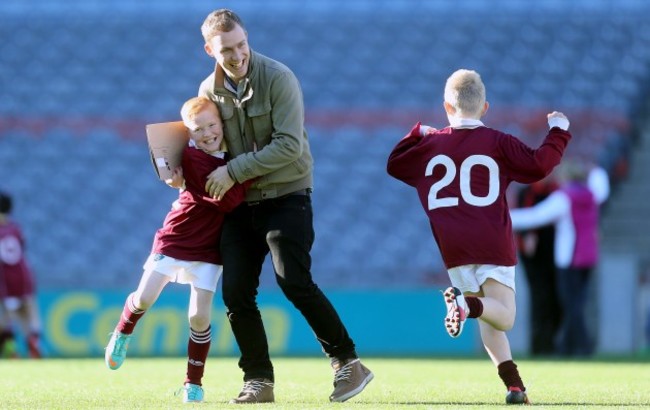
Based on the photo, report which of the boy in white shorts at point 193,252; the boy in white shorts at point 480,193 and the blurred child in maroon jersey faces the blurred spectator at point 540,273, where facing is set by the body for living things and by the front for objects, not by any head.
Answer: the boy in white shorts at point 480,193

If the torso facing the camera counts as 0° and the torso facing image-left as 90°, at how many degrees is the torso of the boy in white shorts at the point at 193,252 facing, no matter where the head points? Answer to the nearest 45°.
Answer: approximately 0°

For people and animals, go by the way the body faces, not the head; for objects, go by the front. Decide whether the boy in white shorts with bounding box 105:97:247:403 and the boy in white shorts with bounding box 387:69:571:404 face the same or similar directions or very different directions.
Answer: very different directions

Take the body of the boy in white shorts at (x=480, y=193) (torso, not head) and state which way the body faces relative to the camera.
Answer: away from the camera

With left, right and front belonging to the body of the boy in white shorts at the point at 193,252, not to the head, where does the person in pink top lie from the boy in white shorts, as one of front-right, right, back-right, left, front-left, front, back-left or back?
back-left
